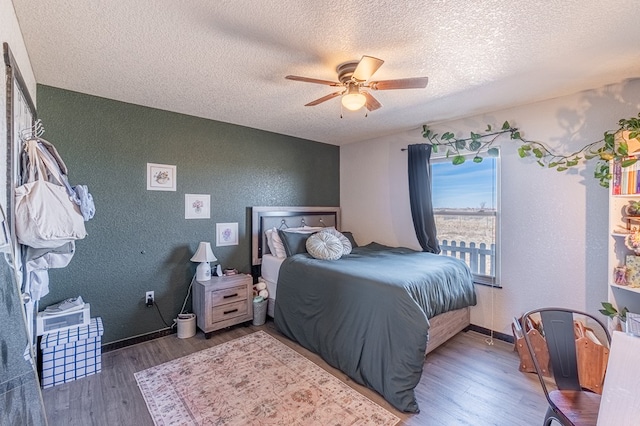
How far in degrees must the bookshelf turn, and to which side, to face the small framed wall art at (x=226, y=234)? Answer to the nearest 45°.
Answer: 0° — it already faces it

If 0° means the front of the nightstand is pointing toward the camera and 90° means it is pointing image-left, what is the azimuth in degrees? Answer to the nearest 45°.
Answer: approximately 315°

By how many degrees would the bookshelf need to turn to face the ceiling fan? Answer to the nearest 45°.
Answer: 0° — it already faces it

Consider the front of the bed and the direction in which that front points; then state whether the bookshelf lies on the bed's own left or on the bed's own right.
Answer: on the bed's own left

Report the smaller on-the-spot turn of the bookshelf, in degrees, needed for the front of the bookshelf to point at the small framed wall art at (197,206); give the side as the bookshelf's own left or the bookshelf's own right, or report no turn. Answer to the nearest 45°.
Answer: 0° — it already faces it

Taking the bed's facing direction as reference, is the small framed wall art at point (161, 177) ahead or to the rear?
to the rear

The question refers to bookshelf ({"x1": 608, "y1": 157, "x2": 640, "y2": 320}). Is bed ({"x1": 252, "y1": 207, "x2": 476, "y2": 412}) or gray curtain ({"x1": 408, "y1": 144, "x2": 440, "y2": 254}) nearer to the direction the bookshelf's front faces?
the bed
